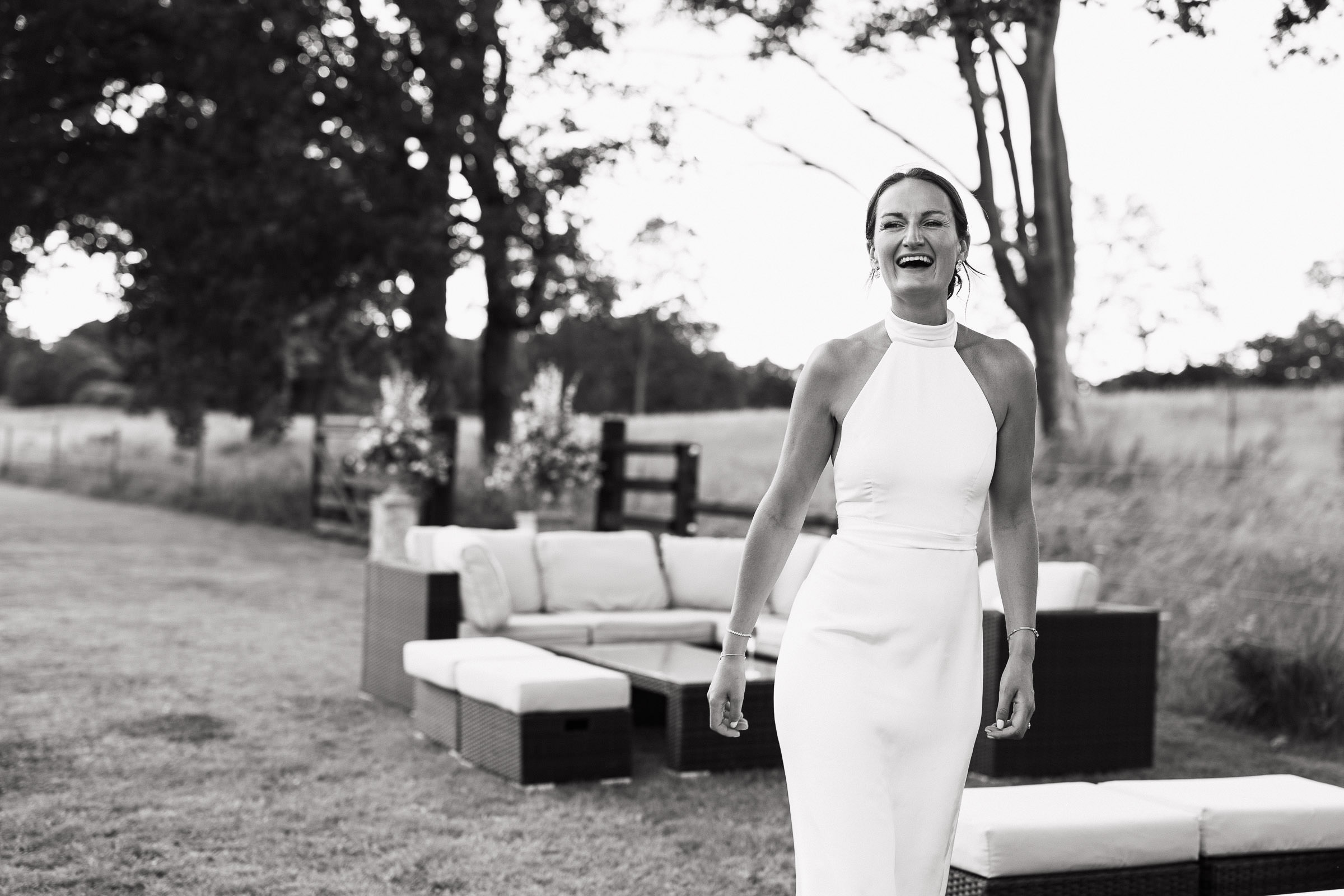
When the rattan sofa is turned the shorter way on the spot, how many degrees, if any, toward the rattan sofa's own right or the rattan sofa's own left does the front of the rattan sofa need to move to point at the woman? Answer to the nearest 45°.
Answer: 0° — it already faces them

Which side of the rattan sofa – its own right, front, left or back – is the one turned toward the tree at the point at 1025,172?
back

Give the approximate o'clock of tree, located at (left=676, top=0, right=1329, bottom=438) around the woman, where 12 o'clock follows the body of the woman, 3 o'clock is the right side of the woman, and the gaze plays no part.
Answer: The tree is roughly at 6 o'clock from the woman.

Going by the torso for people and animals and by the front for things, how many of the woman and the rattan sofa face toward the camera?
2

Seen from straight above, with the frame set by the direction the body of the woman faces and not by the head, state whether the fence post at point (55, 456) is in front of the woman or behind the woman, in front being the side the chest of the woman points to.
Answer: behind

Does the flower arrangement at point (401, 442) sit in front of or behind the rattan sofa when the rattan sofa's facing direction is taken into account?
behind

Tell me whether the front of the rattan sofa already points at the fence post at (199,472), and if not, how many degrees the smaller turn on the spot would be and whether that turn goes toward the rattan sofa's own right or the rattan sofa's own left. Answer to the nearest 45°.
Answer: approximately 135° to the rattan sofa's own right

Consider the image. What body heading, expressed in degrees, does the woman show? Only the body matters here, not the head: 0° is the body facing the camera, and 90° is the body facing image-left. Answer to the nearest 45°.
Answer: approximately 0°

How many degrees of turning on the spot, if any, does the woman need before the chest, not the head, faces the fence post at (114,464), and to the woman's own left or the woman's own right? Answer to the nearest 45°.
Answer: approximately 135° to the woman's own right

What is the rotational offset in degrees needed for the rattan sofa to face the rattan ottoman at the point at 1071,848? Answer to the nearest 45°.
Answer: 0° — it already faces it
